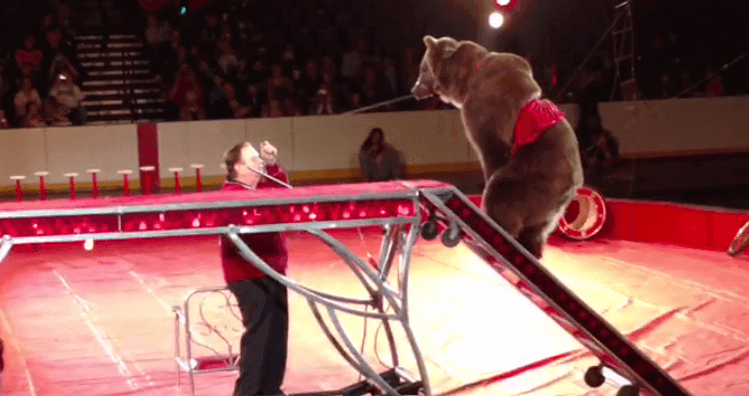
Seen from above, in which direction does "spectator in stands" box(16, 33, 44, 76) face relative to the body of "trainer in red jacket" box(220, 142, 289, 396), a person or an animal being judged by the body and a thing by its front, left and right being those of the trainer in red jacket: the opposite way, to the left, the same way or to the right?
to the right

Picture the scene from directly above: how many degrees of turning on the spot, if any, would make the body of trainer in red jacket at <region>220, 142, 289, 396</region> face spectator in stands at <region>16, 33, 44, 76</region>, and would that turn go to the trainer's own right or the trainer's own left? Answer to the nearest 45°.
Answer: approximately 90° to the trainer's own left

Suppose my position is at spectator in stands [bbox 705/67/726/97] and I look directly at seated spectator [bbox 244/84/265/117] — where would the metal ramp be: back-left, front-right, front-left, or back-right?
front-left

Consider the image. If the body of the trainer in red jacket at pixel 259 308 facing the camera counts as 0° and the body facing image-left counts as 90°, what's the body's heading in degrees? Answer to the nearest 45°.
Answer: approximately 270°

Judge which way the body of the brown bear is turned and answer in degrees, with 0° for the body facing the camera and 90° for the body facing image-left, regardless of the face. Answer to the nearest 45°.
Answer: approximately 90°

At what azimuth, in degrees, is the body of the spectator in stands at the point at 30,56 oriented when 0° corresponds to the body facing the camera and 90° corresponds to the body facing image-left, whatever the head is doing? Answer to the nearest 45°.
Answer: approximately 0°

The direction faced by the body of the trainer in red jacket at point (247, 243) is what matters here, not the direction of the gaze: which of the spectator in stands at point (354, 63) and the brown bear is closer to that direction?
the brown bear

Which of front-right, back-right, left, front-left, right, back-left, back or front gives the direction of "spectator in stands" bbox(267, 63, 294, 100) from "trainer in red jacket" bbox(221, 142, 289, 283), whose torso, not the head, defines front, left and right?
left

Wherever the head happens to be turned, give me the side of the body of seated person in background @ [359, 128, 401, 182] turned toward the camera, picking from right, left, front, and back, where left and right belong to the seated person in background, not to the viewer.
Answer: front

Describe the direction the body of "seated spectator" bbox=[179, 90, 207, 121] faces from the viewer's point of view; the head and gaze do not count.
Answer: toward the camera

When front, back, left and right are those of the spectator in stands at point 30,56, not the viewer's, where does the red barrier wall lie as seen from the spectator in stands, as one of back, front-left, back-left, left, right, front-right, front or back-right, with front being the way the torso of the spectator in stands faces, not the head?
front-left

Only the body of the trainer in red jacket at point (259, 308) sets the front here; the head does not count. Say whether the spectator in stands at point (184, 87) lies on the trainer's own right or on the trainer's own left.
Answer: on the trainer's own left

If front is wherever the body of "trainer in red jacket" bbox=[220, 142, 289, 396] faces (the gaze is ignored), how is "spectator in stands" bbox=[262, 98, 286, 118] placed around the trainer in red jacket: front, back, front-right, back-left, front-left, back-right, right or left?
left

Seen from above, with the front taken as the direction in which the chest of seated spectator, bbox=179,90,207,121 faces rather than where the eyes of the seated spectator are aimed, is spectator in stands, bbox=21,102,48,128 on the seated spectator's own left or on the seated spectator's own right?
on the seated spectator's own right
